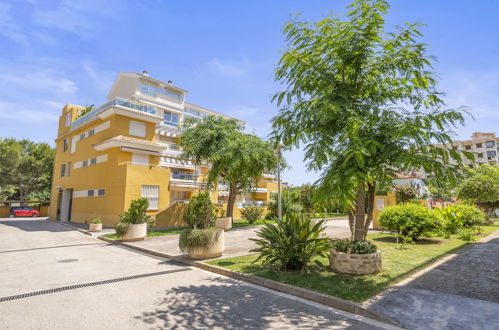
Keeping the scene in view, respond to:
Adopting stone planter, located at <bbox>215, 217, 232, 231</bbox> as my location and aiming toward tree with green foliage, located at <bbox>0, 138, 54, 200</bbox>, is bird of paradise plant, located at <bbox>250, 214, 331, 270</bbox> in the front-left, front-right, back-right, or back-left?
back-left
